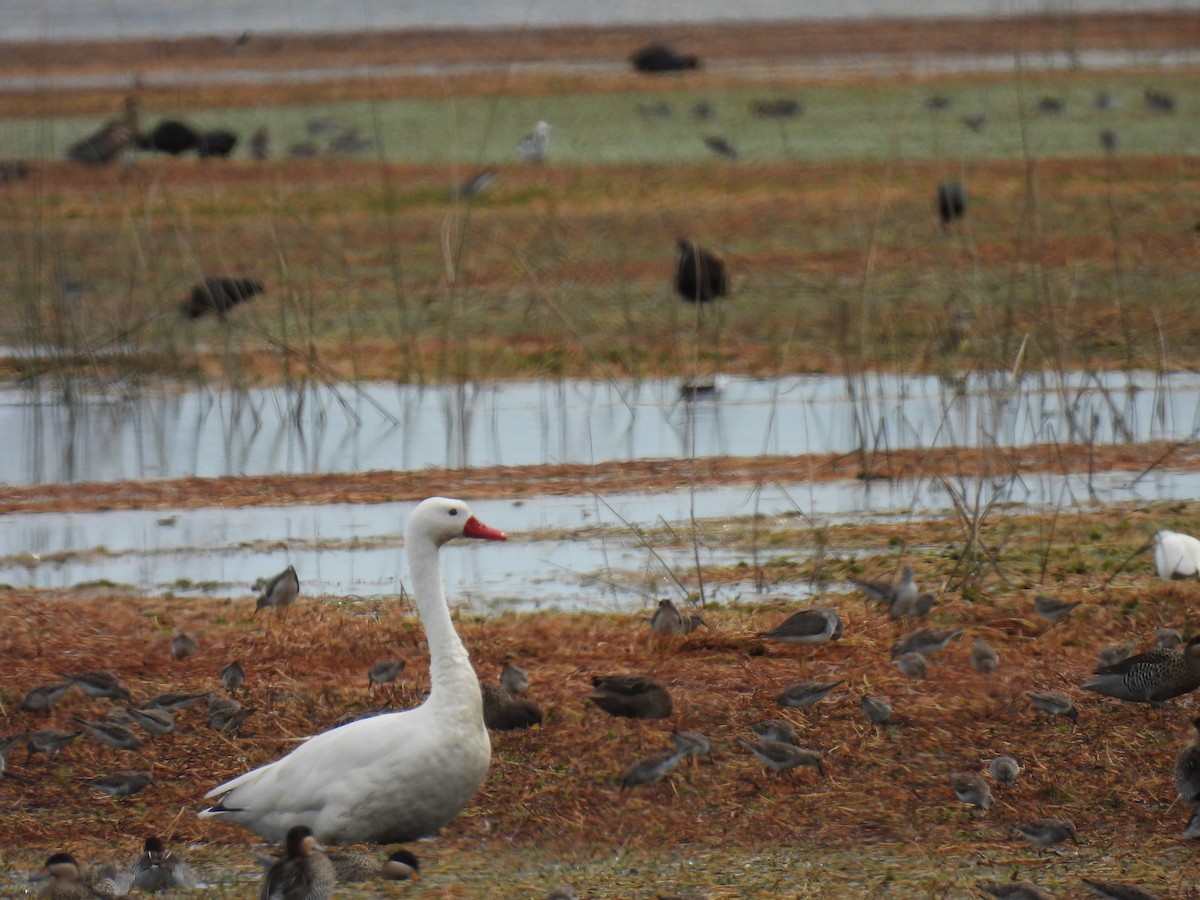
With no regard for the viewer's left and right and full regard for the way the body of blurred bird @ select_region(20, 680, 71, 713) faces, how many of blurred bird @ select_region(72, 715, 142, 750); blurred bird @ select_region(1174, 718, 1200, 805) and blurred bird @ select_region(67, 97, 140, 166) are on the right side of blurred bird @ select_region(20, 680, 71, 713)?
1

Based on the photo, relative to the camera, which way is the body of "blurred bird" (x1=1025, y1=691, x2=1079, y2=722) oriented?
to the viewer's right

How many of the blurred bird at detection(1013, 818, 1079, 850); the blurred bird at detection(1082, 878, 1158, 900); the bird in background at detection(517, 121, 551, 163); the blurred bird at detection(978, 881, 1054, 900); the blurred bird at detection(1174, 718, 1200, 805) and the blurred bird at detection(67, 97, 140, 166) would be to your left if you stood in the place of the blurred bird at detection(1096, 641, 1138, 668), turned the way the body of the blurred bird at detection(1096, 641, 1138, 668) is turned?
4

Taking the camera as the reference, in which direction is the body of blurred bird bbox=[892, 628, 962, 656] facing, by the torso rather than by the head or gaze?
to the viewer's left

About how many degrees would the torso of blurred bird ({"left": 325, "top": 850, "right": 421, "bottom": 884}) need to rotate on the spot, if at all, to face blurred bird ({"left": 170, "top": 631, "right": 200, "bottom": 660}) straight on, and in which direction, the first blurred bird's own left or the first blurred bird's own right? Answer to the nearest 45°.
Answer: approximately 90° to the first blurred bird's own left

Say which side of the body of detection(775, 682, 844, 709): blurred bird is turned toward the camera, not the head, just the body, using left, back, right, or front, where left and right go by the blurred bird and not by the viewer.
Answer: left

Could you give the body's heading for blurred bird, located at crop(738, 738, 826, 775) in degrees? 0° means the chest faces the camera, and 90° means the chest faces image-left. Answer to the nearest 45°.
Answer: approximately 270°

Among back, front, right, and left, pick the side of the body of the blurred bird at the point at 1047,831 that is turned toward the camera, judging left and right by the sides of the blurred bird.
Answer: right

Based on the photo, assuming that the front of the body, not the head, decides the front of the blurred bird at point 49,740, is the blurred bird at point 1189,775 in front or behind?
behind

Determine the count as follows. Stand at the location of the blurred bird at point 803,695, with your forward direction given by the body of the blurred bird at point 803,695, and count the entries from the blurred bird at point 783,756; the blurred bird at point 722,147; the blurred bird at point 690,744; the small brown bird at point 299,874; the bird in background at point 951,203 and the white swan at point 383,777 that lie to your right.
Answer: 2

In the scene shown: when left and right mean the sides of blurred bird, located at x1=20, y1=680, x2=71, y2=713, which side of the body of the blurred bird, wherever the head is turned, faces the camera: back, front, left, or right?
left
